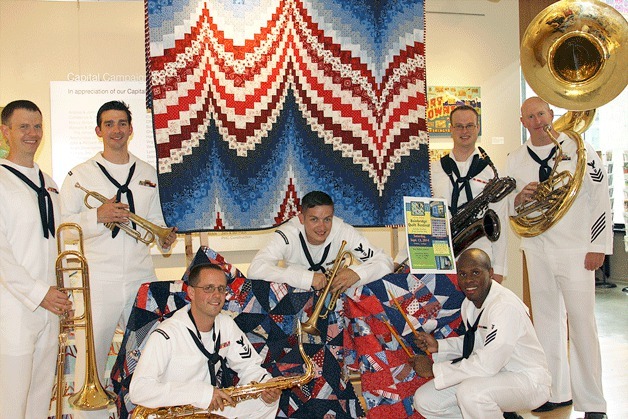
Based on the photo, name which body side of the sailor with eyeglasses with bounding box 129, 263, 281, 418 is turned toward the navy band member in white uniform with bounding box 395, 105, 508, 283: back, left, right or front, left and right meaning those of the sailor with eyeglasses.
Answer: left

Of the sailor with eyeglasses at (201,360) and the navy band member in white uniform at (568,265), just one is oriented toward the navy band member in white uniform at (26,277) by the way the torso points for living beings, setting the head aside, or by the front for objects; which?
the navy band member in white uniform at (568,265)

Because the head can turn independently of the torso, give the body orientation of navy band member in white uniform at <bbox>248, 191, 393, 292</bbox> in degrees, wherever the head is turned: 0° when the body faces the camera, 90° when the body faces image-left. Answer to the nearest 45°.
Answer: approximately 0°

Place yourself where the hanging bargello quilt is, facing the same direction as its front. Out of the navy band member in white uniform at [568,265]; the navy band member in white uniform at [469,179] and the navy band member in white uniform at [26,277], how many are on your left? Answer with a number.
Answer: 2

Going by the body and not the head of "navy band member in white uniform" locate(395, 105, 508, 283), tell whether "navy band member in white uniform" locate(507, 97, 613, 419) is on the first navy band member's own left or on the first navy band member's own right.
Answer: on the first navy band member's own left
